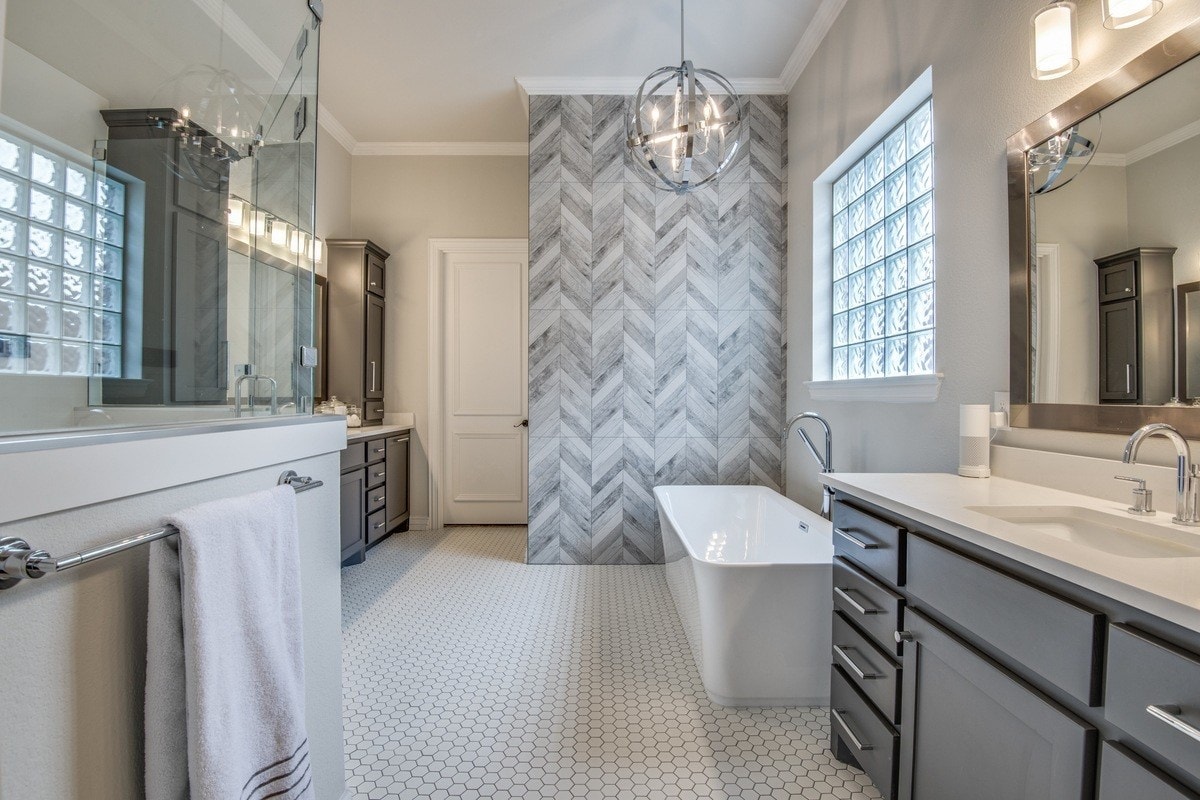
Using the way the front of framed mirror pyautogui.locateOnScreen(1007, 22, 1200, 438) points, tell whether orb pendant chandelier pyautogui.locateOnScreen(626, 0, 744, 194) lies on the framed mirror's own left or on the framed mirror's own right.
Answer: on the framed mirror's own right

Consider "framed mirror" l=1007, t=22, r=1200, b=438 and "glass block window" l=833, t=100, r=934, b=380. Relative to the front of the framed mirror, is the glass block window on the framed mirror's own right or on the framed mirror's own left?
on the framed mirror's own right

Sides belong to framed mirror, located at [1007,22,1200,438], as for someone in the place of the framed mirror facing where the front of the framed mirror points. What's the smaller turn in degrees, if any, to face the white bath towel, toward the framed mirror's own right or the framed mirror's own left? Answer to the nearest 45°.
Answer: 0° — it already faces it

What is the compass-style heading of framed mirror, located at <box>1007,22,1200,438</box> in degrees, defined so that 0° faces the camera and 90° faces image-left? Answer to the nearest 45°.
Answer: approximately 45°

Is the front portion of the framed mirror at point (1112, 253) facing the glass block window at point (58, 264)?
yes

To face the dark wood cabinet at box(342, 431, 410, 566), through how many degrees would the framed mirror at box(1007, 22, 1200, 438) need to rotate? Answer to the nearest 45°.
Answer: approximately 45° to its right

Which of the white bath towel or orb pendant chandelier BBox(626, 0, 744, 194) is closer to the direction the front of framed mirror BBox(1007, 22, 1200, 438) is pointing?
the white bath towel

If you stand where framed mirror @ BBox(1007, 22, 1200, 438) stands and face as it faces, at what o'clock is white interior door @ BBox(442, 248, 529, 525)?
The white interior door is roughly at 2 o'clock from the framed mirror.

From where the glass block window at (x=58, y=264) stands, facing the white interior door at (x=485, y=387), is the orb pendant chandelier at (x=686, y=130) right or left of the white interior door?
right
